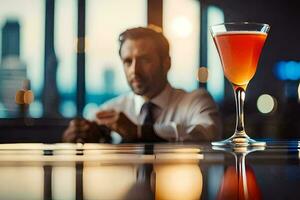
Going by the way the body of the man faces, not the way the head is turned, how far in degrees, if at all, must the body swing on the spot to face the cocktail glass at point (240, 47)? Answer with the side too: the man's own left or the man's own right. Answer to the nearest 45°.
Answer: approximately 45° to the man's own left

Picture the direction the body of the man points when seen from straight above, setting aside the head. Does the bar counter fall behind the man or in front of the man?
in front

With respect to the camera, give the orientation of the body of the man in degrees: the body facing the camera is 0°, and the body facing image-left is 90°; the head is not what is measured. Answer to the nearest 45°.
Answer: approximately 45°
